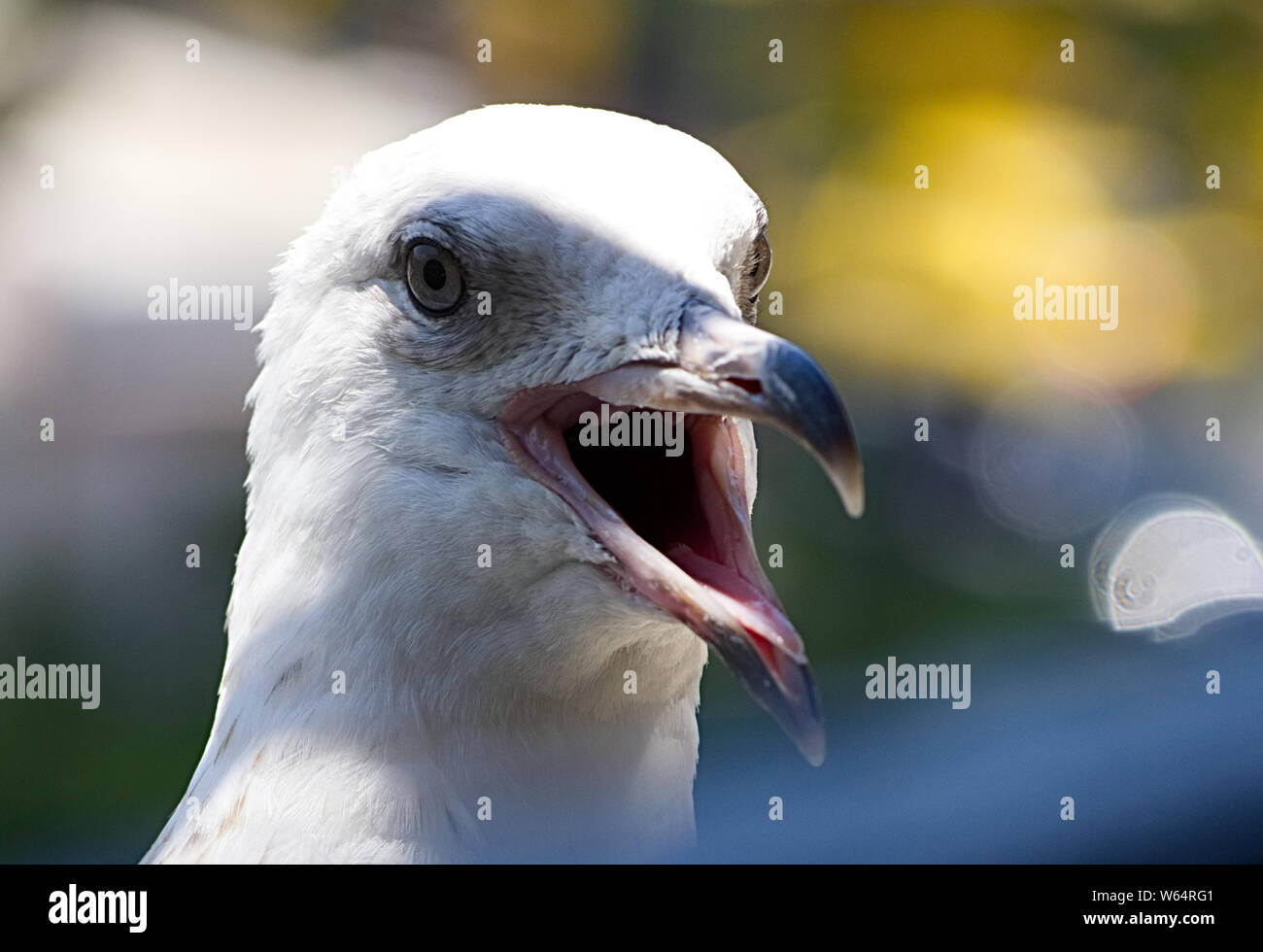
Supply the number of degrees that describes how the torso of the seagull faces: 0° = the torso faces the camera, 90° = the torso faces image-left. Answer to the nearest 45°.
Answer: approximately 315°
